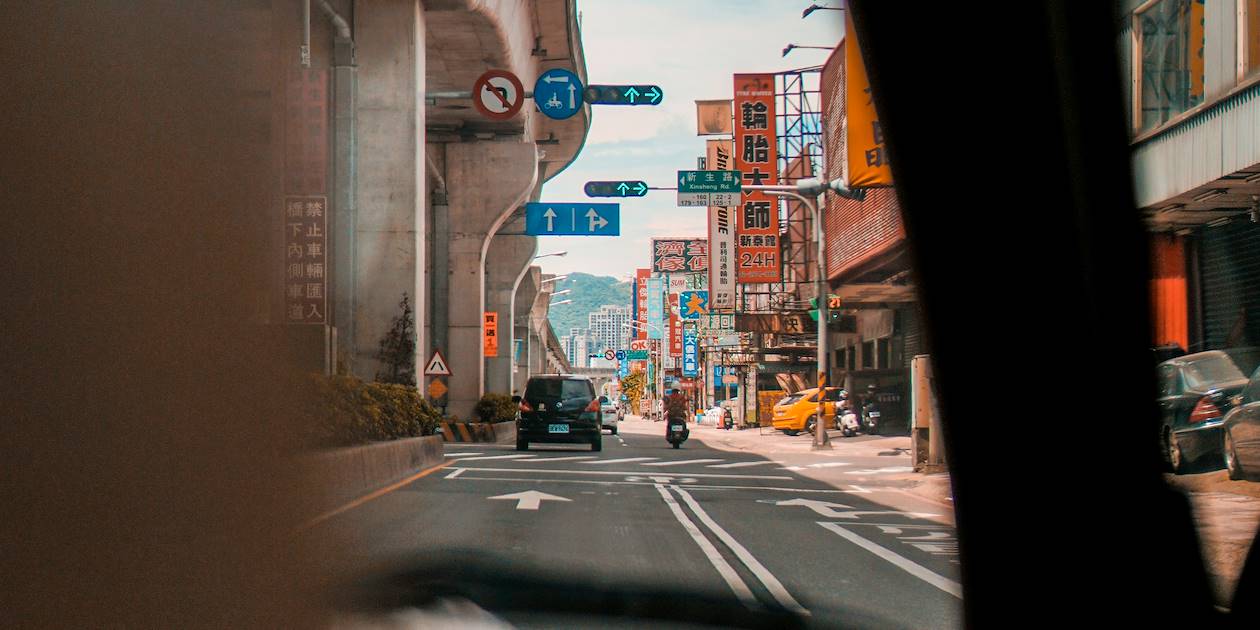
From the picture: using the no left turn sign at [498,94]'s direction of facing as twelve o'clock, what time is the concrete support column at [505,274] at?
The concrete support column is roughly at 6 o'clock from the no left turn sign.

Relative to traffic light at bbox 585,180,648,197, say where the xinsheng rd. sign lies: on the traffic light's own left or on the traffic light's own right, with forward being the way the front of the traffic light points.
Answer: on the traffic light's own left

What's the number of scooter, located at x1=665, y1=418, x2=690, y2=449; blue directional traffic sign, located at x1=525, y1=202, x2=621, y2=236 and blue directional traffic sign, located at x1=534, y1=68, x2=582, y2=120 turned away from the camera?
1

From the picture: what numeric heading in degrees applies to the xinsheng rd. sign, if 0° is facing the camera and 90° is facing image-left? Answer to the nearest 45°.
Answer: approximately 0°

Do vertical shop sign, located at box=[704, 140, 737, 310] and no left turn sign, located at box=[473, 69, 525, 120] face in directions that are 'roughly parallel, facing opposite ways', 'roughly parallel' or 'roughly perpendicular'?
roughly parallel

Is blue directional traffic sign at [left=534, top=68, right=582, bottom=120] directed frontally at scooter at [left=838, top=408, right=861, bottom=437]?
no

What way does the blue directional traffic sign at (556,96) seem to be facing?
toward the camera

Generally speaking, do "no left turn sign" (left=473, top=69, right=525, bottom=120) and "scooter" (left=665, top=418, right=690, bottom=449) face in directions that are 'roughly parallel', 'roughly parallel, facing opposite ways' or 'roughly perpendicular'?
roughly parallel, facing opposite ways

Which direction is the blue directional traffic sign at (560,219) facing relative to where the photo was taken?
toward the camera

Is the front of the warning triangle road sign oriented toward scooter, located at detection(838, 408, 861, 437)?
no

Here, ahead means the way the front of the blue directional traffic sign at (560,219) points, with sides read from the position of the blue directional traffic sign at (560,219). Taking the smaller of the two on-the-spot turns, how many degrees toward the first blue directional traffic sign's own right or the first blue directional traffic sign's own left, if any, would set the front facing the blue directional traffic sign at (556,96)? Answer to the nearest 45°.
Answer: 0° — it already faces it

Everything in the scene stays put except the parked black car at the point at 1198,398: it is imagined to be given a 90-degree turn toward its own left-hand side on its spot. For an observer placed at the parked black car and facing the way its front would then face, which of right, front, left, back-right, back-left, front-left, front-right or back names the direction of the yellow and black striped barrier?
right

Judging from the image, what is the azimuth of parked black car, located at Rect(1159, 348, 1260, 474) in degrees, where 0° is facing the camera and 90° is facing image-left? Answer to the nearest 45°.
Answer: approximately 135°

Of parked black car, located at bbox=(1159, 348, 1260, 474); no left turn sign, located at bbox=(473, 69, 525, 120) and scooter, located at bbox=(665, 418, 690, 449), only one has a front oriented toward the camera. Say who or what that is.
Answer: the no left turn sign

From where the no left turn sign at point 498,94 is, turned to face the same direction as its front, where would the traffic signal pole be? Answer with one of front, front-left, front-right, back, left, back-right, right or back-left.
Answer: left

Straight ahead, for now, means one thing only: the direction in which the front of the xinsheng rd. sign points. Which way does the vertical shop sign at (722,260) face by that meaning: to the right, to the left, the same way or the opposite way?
the same way

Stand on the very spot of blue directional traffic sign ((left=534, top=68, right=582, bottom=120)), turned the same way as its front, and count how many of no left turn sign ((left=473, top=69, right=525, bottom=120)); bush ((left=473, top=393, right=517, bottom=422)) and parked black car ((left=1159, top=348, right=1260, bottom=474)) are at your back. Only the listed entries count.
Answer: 1

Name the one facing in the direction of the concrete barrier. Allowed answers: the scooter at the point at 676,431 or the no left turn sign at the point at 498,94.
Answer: the no left turn sign

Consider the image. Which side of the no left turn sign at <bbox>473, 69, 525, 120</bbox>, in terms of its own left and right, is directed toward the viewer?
front

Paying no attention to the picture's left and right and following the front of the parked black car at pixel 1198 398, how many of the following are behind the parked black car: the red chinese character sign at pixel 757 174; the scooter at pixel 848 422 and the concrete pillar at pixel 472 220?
0
